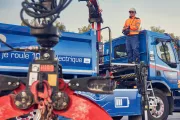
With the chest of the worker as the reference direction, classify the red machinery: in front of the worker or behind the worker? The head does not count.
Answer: in front

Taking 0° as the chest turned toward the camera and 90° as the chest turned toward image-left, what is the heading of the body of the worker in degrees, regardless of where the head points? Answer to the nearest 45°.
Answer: approximately 45°
